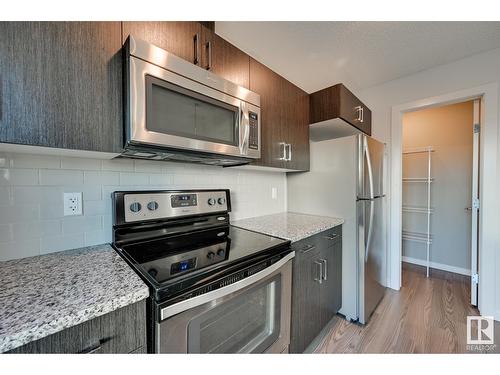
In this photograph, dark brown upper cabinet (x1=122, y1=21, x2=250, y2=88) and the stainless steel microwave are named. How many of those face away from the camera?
0

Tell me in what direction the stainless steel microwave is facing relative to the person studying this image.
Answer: facing the viewer and to the right of the viewer

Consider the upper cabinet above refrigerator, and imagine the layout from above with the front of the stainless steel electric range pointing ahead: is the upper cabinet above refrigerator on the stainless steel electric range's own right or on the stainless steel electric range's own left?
on the stainless steel electric range's own left

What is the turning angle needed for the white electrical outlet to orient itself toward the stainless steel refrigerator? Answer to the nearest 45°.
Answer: approximately 90° to its left

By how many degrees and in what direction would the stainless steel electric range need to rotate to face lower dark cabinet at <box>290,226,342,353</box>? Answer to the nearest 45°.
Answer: approximately 45° to its left

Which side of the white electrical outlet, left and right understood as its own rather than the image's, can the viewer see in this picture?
front

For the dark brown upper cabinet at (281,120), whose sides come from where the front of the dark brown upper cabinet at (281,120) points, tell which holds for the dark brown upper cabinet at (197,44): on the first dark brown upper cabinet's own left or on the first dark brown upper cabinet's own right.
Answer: on the first dark brown upper cabinet's own right
